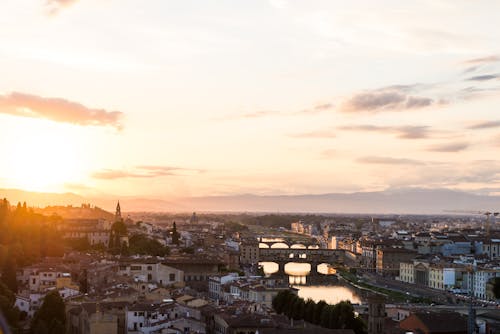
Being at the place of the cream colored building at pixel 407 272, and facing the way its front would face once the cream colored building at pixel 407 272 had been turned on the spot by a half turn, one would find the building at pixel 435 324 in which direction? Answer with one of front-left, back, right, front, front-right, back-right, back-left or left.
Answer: back-right

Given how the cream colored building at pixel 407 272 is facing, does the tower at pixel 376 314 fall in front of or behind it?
in front

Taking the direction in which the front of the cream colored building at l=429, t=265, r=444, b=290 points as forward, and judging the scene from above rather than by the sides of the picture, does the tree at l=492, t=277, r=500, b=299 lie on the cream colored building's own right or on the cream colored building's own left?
on the cream colored building's own left

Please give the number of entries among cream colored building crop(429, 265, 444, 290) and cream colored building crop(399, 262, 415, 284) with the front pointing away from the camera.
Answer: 0

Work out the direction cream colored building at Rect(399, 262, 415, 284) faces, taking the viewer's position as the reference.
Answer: facing the viewer and to the left of the viewer

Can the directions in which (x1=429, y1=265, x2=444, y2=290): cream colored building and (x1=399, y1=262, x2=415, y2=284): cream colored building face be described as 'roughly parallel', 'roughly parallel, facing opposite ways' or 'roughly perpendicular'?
roughly parallel

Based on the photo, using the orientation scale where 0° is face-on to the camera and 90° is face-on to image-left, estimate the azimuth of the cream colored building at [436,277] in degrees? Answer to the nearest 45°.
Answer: approximately 45°

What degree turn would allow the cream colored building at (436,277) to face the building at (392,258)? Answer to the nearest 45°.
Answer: approximately 135° to its right

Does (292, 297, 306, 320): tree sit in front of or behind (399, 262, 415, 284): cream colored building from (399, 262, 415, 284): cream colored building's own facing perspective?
in front

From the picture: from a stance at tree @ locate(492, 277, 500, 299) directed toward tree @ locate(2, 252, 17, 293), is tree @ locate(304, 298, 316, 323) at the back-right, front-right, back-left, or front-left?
front-left

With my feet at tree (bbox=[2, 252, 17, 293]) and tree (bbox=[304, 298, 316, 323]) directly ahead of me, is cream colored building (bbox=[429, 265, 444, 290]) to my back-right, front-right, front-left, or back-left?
front-left

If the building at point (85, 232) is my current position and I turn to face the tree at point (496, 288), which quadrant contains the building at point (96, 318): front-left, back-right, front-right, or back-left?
front-right

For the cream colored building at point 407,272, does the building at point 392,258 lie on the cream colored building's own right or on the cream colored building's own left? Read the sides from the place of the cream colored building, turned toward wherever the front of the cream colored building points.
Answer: on the cream colored building's own right

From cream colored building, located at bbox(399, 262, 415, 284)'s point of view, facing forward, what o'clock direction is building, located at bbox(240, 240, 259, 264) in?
The building is roughly at 3 o'clock from the cream colored building.
